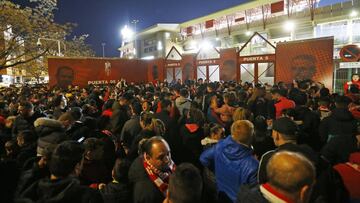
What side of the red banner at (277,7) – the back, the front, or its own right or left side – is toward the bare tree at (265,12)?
right

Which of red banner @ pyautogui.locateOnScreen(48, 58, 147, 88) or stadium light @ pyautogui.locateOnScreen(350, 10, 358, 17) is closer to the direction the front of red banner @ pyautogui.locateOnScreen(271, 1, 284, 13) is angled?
the red banner

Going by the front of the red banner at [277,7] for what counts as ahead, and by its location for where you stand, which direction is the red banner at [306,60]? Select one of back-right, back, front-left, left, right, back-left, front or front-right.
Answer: front-left

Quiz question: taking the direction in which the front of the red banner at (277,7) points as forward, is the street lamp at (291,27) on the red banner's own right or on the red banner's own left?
on the red banner's own left

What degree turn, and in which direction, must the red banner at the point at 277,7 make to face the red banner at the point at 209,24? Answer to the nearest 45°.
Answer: approximately 90° to its right

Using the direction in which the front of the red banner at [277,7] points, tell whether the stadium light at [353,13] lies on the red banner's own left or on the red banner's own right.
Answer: on the red banner's own left

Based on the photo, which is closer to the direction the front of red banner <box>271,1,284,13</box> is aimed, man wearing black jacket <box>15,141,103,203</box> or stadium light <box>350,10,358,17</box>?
the man wearing black jacket
